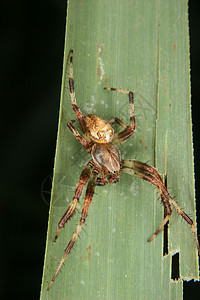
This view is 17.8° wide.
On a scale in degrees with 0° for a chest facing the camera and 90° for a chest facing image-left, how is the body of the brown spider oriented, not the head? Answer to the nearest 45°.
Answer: approximately 0°
